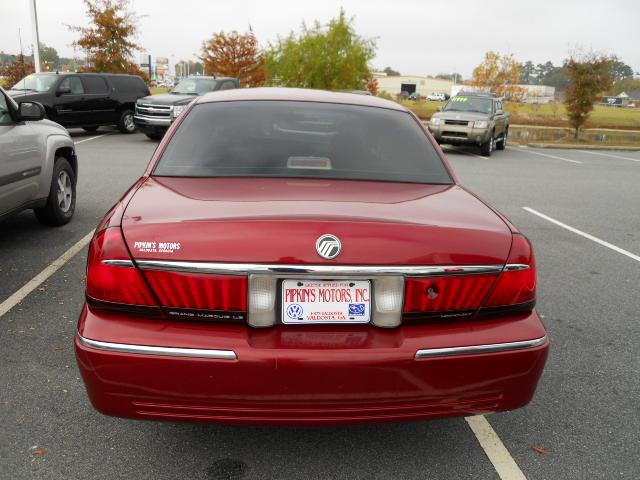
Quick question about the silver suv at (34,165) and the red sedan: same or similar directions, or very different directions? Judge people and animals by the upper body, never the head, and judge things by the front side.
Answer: same or similar directions

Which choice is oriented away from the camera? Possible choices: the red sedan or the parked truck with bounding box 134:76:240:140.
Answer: the red sedan

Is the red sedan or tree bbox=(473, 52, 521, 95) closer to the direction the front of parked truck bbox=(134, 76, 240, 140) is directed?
the red sedan

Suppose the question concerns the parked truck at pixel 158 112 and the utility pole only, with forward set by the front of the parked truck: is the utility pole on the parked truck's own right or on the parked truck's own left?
on the parked truck's own right

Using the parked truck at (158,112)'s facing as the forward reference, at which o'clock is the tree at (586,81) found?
The tree is roughly at 7 o'clock from the parked truck.

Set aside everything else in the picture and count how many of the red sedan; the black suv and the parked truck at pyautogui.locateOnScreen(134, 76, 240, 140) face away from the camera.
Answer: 1

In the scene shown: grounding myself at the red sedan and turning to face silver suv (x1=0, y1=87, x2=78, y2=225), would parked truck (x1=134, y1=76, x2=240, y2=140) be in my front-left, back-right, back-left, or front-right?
front-right

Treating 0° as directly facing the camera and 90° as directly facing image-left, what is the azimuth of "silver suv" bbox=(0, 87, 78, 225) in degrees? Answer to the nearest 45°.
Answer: approximately 225°

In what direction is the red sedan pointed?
away from the camera

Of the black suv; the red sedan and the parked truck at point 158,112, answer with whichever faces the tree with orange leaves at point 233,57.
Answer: the red sedan

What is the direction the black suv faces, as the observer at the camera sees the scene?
facing the viewer and to the left of the viewer

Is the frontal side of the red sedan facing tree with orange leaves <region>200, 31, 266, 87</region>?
yes

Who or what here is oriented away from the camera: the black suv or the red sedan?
the red sedan

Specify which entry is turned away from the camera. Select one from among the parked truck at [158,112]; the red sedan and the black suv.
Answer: the red sedan

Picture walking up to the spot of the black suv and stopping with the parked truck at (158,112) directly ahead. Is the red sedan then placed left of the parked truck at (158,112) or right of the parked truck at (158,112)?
right
